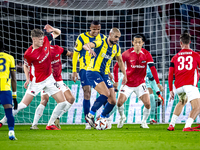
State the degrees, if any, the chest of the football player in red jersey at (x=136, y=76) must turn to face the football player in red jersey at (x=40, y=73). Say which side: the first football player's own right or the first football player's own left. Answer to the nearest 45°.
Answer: approximately 45° to the first football player's own right

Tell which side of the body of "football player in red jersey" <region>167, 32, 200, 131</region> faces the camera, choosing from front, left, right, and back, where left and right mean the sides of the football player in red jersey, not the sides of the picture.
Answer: back

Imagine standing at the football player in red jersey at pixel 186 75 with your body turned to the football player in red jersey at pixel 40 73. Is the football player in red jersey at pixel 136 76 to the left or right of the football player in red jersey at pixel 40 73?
right

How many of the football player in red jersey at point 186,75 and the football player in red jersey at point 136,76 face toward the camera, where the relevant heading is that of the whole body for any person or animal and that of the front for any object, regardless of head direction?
1

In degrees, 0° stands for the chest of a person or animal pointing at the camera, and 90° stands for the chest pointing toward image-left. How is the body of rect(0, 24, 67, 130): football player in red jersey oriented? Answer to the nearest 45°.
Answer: approximately 315°

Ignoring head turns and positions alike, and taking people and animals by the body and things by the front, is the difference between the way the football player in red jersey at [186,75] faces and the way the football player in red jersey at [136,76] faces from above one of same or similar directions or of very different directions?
very different directions

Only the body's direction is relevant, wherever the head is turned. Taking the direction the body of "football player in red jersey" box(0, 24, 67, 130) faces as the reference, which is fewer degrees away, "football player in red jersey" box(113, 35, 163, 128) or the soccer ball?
the soccer ball

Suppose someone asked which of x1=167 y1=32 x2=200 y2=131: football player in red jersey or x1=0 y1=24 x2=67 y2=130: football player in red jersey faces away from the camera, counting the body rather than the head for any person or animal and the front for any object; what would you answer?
x1=167 y1=32 x2=200 y2=131: football player in red jersey

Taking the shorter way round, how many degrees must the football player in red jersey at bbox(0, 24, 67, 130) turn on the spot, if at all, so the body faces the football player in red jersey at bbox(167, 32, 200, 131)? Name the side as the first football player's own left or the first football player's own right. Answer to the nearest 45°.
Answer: approximately 45° to the first football player's own left
